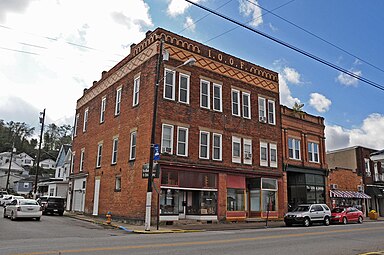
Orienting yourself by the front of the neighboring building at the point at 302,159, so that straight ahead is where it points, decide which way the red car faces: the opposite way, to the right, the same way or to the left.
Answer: to the right

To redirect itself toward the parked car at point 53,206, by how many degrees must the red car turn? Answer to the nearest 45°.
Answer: approximately 45° to its right

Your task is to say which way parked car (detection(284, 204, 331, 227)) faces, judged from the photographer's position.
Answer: facing the viewer and to the left of the viewer

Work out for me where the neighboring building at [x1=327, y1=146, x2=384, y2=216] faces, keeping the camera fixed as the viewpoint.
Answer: facing the viewer and to the right of the viewer

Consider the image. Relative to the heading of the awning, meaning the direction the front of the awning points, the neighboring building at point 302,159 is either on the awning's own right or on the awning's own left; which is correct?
on the awning's own right

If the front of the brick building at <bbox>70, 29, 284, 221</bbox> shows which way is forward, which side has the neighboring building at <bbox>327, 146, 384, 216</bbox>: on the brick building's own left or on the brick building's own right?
on the brick building's own left

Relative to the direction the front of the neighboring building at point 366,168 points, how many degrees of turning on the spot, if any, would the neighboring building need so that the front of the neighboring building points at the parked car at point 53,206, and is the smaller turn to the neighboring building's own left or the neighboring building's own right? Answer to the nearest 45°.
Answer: approximately 90° to the neighboring building's own right

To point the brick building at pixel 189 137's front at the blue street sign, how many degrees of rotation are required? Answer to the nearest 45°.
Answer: approximately 45° to its right

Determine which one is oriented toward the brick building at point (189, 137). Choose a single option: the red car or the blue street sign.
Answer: the red car

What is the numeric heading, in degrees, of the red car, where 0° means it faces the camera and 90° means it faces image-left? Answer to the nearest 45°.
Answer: approximately 45°

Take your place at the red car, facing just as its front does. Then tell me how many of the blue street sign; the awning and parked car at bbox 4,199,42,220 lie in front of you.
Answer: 2

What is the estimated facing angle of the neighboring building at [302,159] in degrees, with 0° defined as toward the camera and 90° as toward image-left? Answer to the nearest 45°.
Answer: approximately 315°

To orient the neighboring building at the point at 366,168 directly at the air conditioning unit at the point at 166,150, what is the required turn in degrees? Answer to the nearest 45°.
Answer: approximately 90° to its right

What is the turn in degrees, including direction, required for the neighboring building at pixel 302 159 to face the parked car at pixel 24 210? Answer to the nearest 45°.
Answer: approximately 90° to its right
